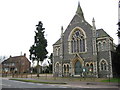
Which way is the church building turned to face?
toward the camera
